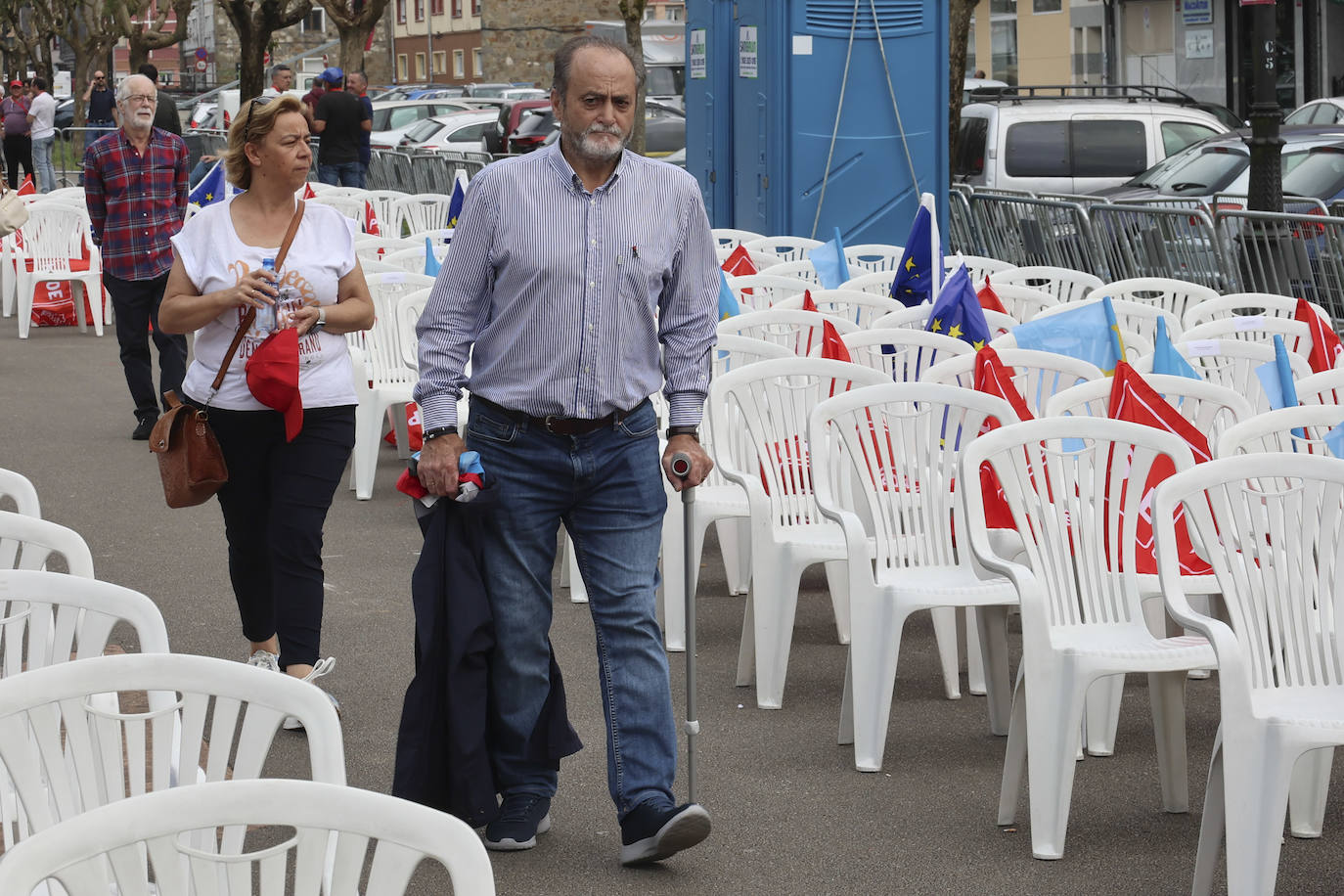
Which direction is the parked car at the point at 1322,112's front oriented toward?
to the viewer's left

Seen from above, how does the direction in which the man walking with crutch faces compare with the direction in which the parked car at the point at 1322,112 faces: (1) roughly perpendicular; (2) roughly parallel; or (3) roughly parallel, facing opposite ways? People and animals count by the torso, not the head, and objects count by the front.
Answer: roughly perpendicular
